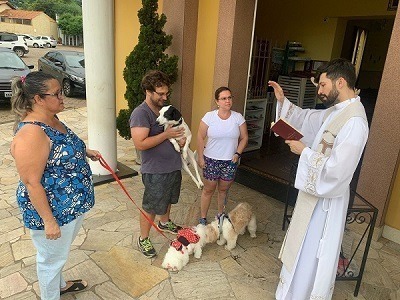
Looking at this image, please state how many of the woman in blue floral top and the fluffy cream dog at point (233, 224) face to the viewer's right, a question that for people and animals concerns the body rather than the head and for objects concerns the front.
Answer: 1

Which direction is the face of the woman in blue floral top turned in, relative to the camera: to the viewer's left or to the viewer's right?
to the viewer's right

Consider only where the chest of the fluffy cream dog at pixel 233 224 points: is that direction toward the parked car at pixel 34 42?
no

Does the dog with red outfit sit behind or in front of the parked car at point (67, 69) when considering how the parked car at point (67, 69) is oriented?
in front

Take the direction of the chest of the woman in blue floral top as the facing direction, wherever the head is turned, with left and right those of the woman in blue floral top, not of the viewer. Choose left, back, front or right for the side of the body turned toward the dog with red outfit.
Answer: front

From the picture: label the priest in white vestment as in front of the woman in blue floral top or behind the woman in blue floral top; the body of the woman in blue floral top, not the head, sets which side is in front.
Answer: in front

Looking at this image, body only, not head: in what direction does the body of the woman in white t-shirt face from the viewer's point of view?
toward the camera

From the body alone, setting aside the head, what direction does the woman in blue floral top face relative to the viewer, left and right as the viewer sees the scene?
facing to the right of the viewer

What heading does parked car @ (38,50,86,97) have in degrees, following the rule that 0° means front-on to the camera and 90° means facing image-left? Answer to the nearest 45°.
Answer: approximately 315°

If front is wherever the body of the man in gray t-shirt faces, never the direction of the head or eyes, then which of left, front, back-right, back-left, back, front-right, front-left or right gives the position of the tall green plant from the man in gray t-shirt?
back-left

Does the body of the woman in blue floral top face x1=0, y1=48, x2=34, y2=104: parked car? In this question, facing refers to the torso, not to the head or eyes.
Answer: no

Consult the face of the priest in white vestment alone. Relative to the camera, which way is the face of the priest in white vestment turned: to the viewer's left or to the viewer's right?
to the viewer's left

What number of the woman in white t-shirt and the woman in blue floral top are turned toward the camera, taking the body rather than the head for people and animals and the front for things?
1

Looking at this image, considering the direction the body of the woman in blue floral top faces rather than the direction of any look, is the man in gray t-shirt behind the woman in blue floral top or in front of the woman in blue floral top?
in front

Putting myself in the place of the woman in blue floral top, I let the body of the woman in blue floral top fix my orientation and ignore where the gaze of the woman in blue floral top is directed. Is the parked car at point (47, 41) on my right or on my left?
on my left

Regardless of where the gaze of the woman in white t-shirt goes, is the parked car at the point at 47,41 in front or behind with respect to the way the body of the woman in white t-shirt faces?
behind

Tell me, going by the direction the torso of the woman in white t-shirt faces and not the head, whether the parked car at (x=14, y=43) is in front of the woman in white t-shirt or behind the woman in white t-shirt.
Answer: behind

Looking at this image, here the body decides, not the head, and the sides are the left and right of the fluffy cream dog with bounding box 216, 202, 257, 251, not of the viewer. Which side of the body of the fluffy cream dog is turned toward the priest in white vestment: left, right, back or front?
left
